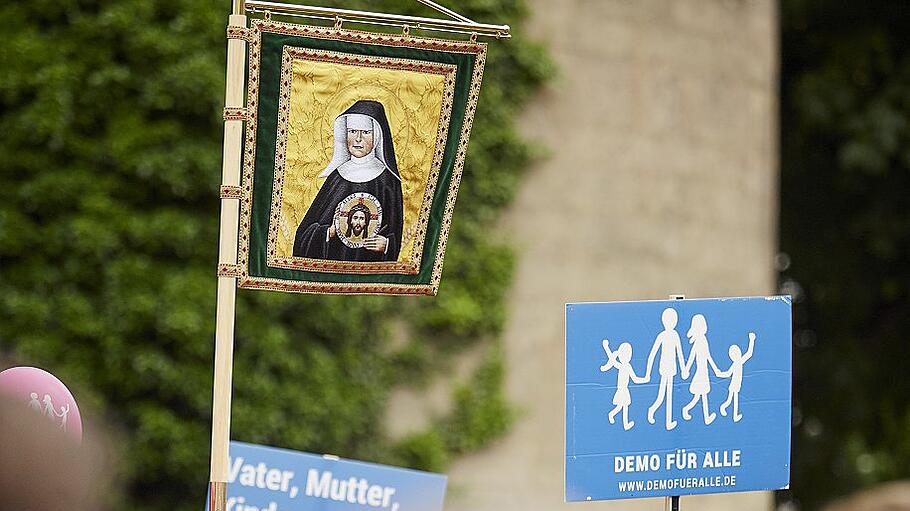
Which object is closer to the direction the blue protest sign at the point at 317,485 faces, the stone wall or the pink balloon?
the pink balloon

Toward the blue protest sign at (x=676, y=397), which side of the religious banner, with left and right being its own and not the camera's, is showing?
left

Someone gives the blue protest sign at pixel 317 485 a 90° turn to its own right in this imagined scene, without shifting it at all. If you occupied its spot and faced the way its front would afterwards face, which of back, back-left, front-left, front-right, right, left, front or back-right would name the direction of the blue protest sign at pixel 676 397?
back-left

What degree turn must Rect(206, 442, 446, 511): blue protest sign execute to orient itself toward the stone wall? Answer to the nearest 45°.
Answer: approximately 135° to its left

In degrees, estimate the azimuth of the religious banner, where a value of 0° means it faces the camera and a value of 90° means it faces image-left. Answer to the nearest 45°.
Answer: approximately 0°

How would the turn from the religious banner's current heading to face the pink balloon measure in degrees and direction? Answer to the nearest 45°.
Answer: approximately 45° to its right

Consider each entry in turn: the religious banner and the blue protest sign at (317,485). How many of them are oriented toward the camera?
2
